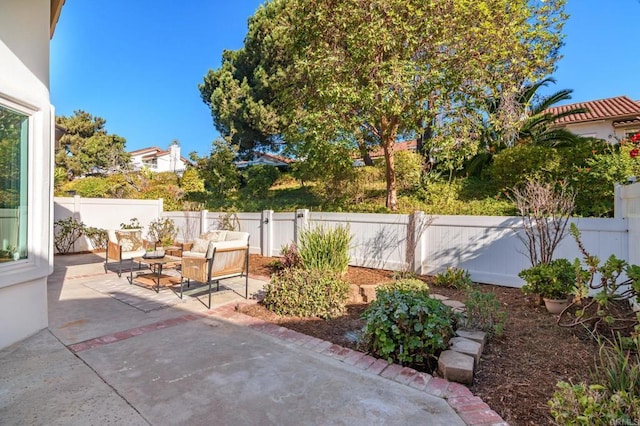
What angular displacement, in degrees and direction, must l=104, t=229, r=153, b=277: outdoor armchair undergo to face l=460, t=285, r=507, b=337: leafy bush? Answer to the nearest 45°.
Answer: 0° — it already faces it

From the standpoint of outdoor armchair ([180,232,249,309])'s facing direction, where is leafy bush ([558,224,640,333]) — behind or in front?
behind

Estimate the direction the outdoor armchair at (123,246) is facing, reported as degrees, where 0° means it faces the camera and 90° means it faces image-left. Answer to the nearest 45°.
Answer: approximately 315°

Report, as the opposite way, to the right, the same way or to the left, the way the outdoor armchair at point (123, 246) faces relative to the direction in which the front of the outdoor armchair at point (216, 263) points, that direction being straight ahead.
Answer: the opposite way

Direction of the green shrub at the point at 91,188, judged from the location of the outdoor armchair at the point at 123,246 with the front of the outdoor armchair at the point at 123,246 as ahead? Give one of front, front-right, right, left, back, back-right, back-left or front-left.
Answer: back-left

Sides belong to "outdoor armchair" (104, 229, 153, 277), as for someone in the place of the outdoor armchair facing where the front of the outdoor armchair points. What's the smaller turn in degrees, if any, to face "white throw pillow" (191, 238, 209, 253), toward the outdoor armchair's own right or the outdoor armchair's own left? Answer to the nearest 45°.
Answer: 0° — it already faces it

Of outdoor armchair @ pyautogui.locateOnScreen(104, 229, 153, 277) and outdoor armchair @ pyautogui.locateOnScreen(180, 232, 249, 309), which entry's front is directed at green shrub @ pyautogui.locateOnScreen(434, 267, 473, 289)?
outdoor armchair @ pyautogui.locateOnScreen(104, 229, 153, 277)

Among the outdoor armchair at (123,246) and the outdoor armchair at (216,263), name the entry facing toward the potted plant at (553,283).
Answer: the outdoor armchair at (123,246)

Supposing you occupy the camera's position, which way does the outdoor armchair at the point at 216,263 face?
facing away from the viewer and to the left of the viewer

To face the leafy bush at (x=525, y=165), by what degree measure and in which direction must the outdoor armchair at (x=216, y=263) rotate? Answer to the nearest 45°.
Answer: approximately 135° to its right

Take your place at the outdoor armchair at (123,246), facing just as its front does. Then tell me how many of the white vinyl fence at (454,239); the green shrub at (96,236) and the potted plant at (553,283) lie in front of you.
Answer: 2

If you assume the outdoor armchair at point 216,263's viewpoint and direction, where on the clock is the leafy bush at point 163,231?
The leafy bush is roughly at 1 o'clock from the outdoor armchair.
